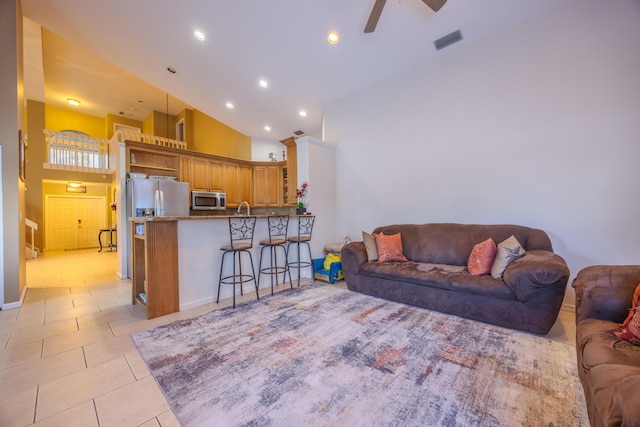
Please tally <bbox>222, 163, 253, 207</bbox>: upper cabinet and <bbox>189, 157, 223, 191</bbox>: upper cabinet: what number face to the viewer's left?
0

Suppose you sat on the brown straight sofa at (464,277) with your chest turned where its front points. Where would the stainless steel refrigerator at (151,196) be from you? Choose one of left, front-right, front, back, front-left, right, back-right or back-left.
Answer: front-right

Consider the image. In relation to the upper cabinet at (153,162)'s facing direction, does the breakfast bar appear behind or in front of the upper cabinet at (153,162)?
in front

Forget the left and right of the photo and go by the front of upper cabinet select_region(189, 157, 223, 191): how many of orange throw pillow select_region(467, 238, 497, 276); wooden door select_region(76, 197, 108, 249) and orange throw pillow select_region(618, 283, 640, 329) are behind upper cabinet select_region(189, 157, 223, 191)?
1

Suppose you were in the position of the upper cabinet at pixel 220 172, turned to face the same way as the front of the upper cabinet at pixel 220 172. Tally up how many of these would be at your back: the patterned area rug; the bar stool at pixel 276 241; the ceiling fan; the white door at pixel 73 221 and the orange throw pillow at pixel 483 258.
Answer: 1

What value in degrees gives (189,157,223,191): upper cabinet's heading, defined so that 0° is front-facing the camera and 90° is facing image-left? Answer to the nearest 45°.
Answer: approximately 315°

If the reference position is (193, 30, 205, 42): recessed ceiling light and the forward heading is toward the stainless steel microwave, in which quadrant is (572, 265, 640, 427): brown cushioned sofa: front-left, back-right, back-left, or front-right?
back-right

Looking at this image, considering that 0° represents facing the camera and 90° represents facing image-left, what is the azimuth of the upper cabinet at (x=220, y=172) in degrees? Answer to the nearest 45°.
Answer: approximately 315°

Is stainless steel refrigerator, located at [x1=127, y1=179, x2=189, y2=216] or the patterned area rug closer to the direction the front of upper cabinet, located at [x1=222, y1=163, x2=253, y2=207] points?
the patterned area rug

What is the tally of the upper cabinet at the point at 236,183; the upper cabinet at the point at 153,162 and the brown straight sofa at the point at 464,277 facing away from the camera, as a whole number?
0

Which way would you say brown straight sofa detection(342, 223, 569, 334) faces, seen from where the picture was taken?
facing the viewer and to the left of the viewer

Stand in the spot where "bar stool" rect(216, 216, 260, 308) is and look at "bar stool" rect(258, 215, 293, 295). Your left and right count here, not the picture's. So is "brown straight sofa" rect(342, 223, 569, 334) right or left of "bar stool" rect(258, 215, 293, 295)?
right

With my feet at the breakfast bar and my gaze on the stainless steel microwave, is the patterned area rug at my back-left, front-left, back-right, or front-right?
back-right

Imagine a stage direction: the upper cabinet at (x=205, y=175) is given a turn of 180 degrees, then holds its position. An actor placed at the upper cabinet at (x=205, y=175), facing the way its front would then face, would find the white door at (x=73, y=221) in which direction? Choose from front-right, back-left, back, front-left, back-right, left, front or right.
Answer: front

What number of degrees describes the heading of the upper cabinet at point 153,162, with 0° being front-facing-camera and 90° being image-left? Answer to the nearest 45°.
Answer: approximately 315°

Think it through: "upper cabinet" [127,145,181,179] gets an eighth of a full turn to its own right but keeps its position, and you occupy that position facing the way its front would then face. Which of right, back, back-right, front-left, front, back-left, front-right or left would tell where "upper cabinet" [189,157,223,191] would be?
left

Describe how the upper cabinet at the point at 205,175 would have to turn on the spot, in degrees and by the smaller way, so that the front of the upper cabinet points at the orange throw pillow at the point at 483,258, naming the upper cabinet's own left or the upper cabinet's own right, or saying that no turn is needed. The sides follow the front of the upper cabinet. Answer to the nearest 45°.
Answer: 0° — it already faces it

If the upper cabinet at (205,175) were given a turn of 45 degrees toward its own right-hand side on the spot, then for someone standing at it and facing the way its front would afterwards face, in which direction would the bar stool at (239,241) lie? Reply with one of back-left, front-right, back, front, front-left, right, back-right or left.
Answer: front

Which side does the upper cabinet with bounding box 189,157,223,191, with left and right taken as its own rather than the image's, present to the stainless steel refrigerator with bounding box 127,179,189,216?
right

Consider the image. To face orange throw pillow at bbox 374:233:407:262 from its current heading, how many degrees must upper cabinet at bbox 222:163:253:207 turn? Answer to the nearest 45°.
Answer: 0° — it already faces it
